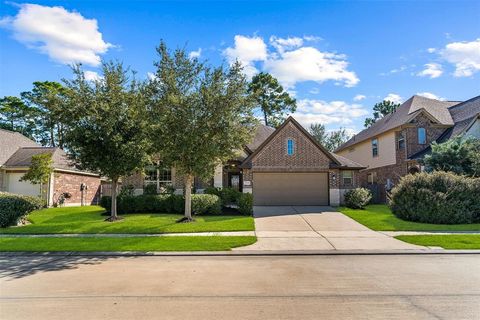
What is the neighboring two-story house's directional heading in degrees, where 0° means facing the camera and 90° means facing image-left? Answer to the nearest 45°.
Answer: approximately 315°

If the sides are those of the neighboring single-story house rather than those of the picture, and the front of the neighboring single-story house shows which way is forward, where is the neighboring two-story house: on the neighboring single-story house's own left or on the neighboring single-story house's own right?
on the neighboring single-story house's own left

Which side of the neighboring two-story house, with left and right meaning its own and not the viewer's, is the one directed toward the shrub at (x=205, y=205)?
right

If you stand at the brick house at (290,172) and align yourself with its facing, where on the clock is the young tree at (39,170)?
The young tree is roughly at 3 o'clock from the brick house.

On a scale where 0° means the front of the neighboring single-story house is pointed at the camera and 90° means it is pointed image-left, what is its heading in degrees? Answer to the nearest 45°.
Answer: approximately 45°

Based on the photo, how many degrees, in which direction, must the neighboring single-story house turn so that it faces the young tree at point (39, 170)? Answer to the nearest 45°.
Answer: approximately 45° to its left

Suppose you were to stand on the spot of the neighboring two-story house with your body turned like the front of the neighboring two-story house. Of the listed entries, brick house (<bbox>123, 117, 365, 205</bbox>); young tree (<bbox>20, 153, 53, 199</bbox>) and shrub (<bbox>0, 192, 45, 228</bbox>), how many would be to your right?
3

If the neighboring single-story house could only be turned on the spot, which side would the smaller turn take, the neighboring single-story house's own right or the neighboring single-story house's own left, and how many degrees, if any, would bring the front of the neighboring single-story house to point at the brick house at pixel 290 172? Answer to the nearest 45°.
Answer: approximately 90° to the neighboring single-story house's own left

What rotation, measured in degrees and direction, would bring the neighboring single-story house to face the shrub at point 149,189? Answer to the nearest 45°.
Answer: approximately 90° to its left

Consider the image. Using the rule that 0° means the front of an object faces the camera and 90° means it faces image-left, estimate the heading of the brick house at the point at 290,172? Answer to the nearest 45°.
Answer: approximately 0°
